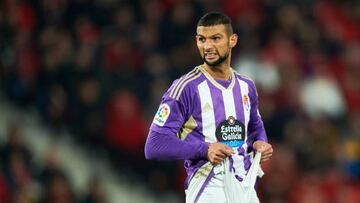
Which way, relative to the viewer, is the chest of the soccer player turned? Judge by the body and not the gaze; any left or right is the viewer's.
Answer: facing the viewer and to the right of the viewer

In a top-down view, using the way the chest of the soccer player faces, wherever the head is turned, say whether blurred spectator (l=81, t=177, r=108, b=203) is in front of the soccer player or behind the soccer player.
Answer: behind

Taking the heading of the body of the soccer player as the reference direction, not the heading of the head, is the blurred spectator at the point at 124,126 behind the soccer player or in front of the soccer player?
behind
